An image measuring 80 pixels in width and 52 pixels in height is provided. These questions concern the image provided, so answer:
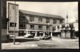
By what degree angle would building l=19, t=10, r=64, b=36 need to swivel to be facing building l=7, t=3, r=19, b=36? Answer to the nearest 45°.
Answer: approximately 135° to its right

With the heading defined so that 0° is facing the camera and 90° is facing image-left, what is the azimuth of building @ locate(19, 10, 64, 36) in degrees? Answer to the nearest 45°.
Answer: approximately 315°
